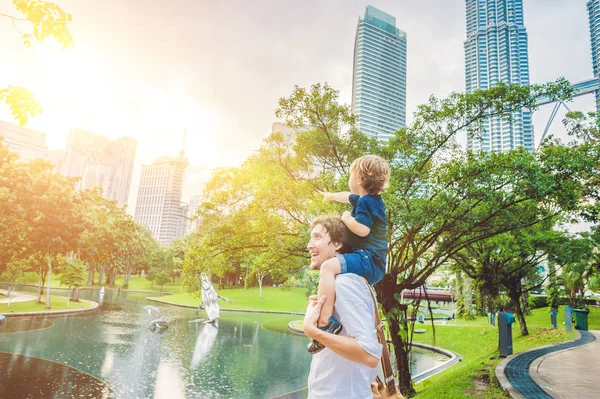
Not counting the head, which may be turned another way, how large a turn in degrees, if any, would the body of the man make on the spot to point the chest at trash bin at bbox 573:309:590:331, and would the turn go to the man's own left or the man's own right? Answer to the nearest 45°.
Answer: approximately 135° to the man's own right

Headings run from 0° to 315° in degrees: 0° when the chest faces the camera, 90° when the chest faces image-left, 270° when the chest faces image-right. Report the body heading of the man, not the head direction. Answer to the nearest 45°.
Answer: approximately 90°

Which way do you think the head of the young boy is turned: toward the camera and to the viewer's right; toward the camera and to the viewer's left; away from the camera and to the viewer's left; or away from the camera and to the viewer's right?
away from the camera and to the viewer's left

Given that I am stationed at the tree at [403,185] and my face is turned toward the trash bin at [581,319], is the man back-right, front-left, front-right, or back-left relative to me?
back-right

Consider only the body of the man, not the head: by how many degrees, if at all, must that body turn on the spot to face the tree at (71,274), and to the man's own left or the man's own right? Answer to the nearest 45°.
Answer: approximately 45° to the man's own right
